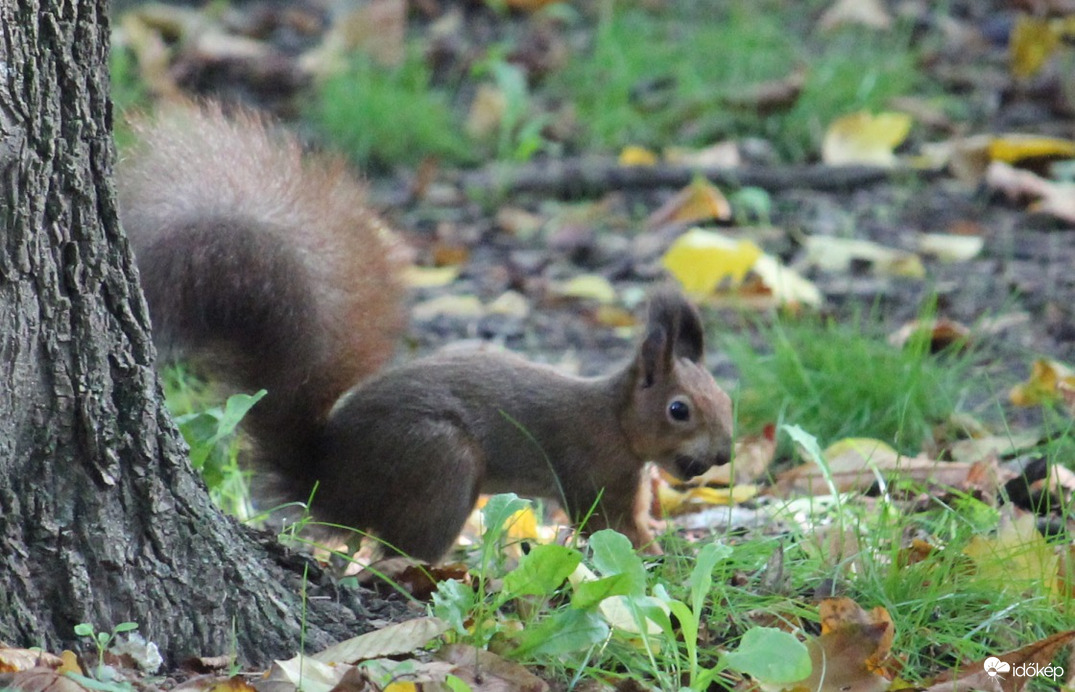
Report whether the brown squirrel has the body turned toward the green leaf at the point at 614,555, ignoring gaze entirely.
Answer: no

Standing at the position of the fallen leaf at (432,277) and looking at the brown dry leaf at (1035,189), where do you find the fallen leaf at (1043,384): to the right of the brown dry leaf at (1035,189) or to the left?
right

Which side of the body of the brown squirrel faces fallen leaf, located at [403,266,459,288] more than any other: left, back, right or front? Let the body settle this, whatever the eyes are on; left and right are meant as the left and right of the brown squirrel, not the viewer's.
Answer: left

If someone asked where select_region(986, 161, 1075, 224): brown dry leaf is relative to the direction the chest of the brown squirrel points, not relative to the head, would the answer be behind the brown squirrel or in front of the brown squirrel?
in front

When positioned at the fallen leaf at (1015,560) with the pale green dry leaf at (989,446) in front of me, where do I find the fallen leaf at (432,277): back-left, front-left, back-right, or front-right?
front-left

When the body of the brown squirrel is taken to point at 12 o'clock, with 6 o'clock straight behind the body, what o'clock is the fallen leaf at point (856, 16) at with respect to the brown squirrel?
The fallen leaf is roughly at 10 o'clock from the brown squirrel.

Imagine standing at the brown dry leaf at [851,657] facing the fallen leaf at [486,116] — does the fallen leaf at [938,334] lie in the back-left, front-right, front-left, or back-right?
front-right

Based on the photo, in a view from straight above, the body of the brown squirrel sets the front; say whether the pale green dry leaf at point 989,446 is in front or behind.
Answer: in front

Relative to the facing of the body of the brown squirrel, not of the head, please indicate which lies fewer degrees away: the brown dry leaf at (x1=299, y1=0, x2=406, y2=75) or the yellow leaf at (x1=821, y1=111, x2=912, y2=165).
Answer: the yellow leaf

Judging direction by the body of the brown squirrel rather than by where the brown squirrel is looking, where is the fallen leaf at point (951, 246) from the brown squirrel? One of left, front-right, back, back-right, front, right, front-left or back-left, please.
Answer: front-left

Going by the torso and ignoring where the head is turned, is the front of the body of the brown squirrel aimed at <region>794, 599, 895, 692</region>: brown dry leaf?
no

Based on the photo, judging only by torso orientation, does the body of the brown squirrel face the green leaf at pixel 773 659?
no

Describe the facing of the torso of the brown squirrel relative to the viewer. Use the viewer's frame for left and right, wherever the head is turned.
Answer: facing to the right of the viewer

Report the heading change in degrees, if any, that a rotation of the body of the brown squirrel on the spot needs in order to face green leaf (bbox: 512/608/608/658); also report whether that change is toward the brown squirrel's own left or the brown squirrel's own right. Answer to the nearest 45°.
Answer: approximately 90° to the brown squirrel's own right

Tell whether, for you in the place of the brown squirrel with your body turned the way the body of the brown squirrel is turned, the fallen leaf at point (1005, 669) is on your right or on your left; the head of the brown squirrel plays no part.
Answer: on your right

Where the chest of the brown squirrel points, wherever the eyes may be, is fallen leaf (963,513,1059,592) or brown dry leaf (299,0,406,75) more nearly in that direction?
the fallen leaf

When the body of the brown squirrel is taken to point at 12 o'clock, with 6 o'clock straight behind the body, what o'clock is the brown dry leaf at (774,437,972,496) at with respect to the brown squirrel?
The brown dry leaf is roughly at 12 o'clock from the brown squirrel.
